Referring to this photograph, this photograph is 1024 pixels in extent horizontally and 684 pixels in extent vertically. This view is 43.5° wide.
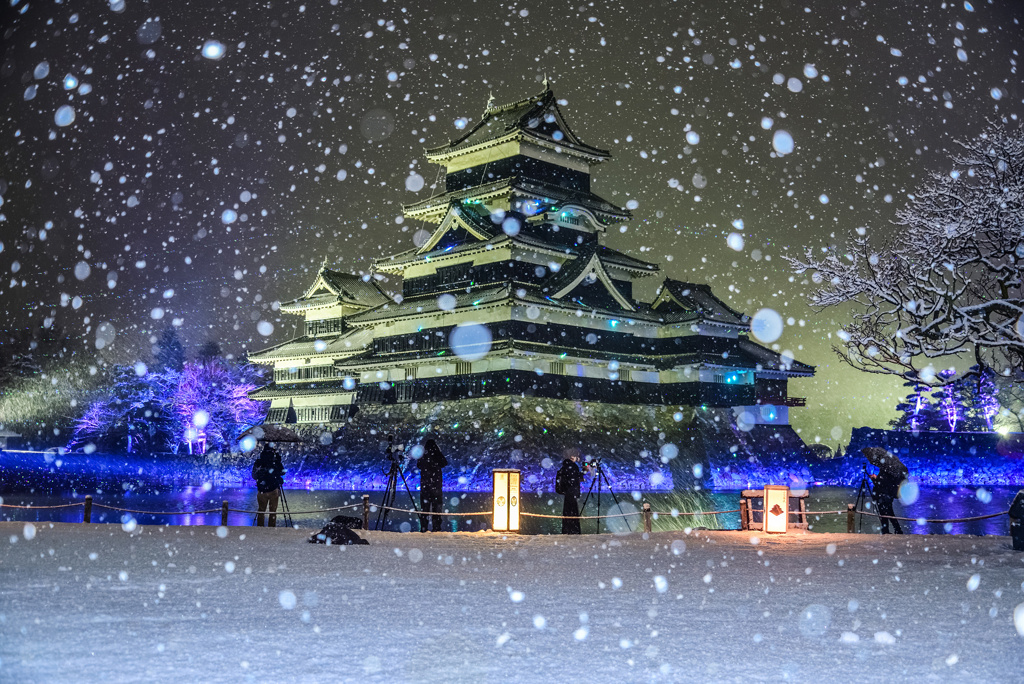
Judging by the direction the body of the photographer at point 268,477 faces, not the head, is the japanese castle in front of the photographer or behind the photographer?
in front

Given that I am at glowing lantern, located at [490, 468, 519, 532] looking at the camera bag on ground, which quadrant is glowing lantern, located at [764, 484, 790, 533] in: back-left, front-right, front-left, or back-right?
back-left

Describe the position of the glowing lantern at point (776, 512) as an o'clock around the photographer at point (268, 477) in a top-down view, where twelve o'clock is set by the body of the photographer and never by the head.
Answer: The glowing lantern is roughly at 4 o'clock from the photographer.

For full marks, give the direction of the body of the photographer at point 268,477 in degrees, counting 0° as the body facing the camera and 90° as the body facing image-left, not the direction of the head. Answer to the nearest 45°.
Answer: approximately 180°

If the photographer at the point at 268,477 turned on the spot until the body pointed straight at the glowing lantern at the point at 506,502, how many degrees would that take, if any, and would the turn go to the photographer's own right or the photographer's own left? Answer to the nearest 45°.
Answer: approximately 135° to the photographer's own right

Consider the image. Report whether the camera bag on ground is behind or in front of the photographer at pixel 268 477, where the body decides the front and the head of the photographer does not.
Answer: behind

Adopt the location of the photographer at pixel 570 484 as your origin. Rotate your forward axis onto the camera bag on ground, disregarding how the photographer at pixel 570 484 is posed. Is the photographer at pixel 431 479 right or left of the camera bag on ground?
right

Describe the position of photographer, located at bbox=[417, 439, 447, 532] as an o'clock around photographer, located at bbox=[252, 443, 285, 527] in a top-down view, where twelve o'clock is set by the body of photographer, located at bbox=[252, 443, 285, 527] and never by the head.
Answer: photographer, located at bbox=[417, 439, 447, 532] is roughly at 4 o'clock from photographer, located at bbox=[252, 443, 285, 527].
